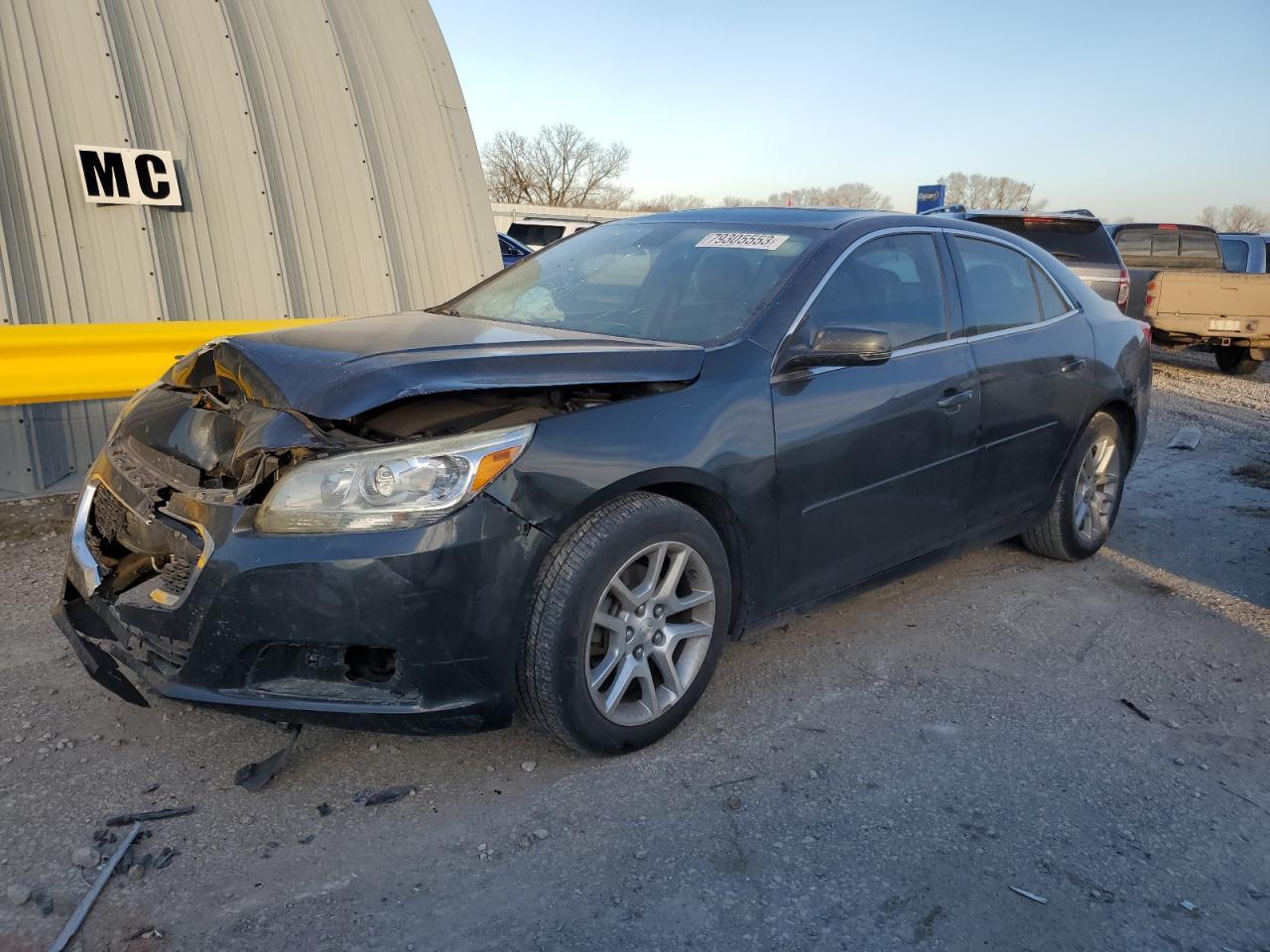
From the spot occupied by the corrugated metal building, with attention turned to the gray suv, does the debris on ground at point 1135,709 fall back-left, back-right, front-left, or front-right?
front-right

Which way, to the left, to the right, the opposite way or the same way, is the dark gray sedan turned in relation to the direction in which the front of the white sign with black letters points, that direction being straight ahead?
to the right

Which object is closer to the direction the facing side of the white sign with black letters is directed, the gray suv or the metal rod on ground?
the metal rod on ground

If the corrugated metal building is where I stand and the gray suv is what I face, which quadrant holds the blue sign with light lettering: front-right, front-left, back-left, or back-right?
front-left

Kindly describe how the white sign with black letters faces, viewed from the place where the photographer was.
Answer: facing the viewer

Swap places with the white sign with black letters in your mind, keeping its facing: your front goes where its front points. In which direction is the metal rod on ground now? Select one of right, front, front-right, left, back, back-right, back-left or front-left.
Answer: front

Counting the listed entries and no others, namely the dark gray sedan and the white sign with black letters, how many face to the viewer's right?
0

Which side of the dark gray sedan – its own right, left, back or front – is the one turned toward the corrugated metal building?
right

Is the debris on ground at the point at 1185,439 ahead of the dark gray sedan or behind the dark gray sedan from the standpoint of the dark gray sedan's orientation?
behind

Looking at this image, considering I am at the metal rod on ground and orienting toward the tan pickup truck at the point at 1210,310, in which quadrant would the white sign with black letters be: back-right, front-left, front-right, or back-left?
front-left

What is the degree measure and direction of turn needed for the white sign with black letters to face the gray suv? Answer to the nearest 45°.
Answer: approximately 90° to its left

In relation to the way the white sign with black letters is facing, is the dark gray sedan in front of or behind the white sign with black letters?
in front

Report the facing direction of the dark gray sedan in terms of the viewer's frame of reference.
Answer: facing the viewer and to the left of the viewer

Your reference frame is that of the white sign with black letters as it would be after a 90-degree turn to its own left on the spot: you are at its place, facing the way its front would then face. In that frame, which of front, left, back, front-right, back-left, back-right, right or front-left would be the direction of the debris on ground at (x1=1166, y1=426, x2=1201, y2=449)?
front

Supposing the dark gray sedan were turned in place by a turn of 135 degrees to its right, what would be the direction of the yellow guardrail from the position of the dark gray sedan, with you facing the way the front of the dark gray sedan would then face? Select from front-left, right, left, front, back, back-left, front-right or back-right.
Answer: front-left

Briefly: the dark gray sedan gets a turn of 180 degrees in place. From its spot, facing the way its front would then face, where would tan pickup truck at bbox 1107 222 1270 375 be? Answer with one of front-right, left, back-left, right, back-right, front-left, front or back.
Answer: front
